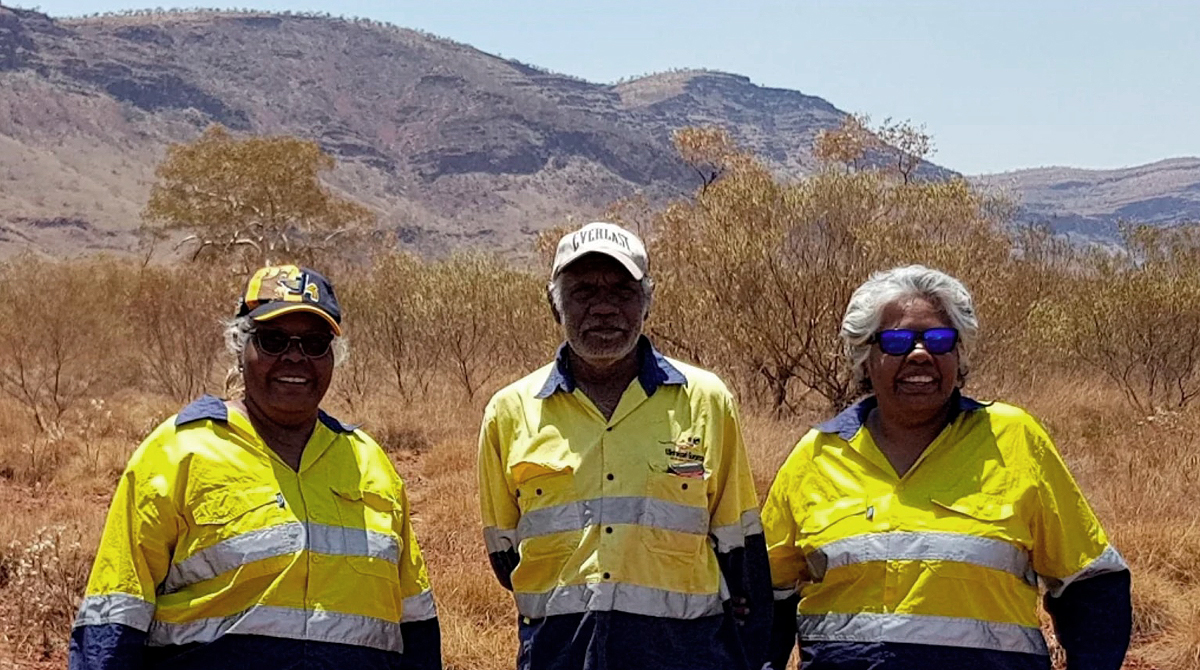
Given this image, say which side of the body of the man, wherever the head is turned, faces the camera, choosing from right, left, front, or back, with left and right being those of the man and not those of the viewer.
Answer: front

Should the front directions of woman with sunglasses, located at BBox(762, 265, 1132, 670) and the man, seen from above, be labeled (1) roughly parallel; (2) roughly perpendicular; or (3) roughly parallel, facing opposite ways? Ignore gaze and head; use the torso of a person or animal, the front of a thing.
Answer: roughly parallel

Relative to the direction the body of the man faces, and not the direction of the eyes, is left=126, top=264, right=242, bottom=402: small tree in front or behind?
behind

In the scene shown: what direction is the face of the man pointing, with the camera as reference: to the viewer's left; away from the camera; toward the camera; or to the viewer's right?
toward the camera

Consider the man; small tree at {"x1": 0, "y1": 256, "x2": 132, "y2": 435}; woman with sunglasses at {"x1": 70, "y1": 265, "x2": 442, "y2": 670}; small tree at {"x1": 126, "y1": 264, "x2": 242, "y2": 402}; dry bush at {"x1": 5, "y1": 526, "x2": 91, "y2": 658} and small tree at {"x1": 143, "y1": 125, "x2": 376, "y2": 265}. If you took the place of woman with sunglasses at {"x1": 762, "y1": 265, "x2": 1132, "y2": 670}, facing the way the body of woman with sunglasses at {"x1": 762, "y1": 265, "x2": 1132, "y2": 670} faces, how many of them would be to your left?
0

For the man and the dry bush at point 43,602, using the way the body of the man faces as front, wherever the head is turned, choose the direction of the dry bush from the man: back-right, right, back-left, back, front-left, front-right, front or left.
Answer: back-right

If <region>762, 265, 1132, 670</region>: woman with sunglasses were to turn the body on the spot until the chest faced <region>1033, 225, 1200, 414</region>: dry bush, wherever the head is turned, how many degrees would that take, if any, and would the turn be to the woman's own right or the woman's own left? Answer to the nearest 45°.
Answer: approximately 180°

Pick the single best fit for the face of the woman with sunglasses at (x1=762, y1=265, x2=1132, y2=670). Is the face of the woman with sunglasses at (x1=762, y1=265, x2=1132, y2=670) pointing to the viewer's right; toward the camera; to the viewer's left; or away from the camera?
toward the camera

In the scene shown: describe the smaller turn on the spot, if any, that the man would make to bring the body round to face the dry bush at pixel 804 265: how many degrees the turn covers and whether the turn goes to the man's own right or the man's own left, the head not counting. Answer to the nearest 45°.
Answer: approximately 180°

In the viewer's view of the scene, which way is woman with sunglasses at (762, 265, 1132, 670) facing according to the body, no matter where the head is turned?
toward the camera

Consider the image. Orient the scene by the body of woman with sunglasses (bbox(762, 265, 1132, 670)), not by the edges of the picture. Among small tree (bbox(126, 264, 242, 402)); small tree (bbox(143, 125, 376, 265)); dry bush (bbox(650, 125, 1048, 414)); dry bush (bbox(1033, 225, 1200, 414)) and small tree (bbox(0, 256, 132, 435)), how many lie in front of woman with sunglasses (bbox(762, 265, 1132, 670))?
0

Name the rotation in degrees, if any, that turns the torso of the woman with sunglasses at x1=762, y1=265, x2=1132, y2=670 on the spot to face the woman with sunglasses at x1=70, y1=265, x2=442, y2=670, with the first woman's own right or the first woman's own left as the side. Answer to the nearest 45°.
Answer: approximately 90° to the first woman's own right

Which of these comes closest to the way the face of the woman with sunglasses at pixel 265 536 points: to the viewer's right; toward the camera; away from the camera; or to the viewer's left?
toward the camera

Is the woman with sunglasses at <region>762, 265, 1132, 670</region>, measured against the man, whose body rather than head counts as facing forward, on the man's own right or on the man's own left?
on the man's own left

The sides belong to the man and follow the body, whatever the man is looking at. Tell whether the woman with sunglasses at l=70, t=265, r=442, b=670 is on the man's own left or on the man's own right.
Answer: on the man's own right

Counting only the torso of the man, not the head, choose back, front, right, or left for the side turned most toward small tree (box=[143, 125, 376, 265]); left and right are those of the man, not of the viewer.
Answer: back
